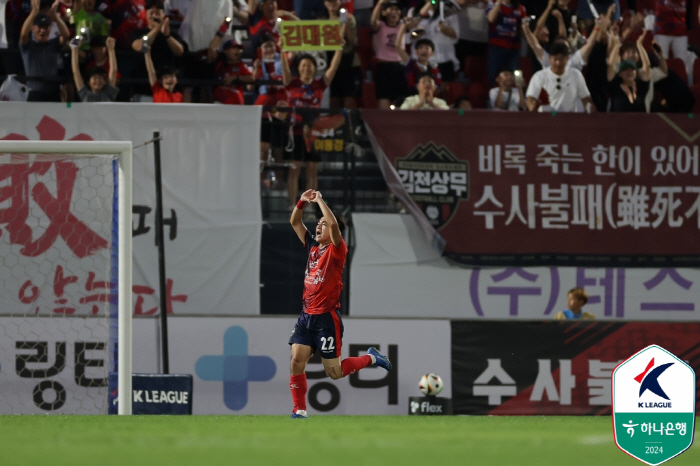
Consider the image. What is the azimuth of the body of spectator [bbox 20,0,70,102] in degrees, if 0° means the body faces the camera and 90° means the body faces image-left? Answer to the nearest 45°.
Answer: approximately 0°

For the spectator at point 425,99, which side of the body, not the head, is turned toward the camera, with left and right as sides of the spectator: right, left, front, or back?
front

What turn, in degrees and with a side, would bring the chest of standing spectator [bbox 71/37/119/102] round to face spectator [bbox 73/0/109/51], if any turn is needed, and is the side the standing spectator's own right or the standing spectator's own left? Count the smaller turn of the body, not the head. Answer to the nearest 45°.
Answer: approximately 180°

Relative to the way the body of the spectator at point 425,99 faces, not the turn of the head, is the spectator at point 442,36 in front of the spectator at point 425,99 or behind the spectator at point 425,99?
behind

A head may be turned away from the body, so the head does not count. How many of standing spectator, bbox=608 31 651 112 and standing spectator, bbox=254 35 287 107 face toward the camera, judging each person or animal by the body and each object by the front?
2

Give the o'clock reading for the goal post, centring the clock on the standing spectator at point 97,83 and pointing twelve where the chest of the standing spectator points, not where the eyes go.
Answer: The goal post is roughly at 12 o'clock from the standing spectator.

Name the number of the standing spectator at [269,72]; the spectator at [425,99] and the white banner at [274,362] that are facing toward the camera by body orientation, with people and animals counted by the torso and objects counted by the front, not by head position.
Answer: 3

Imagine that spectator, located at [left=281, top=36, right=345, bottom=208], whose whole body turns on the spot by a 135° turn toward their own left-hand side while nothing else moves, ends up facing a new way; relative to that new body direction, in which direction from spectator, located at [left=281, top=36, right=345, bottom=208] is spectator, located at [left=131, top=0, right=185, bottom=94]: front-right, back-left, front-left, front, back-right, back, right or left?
back-left

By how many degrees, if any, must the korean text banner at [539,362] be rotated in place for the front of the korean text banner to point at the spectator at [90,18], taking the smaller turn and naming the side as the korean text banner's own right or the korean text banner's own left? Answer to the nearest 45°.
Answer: approximately 90° to the korean text banner's own right

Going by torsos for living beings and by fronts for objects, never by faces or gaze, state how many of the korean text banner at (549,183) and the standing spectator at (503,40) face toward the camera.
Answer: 2

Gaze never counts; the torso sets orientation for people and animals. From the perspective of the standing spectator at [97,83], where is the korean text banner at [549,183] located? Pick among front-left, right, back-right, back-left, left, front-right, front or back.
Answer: left
